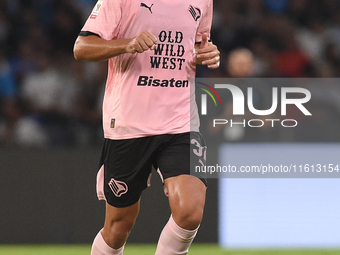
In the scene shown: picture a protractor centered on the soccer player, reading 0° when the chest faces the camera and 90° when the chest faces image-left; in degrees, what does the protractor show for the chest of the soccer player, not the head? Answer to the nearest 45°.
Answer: approximately 315°
